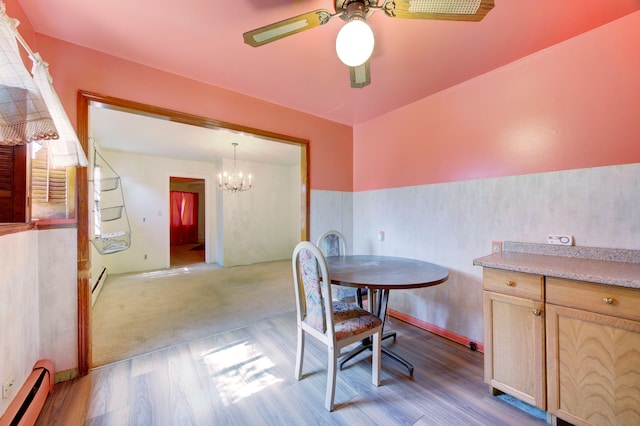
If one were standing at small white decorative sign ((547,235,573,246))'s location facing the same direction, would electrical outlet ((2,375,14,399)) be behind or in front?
in front

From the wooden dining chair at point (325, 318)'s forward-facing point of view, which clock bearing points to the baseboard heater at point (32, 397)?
The baseboard heater is roughly at 7 o'clock from the wooden dining chair.

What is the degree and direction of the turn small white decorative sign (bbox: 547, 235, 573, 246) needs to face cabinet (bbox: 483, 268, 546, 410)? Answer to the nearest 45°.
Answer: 0° — it already faces it

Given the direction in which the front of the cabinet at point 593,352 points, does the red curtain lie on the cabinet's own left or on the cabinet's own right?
on the cabinet's own right

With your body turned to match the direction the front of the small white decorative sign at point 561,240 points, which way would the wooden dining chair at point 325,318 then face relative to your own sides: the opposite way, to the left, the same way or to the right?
the opposite way

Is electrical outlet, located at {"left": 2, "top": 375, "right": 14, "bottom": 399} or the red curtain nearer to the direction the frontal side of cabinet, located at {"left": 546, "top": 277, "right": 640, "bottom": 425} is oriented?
the electrical outlet

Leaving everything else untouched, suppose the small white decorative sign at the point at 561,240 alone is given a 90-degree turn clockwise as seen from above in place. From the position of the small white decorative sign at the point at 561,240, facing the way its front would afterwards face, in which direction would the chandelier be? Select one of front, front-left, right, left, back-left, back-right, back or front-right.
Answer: front

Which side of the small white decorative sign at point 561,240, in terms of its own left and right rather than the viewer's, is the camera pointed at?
front

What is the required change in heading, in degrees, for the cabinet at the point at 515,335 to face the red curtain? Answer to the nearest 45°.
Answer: approximately 45° to its right

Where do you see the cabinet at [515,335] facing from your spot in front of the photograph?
facing the viewer and to the left of the viewer

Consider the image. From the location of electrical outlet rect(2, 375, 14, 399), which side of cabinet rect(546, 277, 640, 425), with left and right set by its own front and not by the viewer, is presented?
front

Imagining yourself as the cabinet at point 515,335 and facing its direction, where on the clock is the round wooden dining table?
The round wooden dining table is roughly at 1 o'clock from the cabinet.

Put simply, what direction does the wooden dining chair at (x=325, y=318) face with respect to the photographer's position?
facing away from the viewer and to the right of the viewer

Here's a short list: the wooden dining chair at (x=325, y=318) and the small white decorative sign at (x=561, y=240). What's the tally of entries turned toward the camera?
1

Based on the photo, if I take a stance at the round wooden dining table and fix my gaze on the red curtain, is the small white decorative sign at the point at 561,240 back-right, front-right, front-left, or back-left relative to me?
back-right
